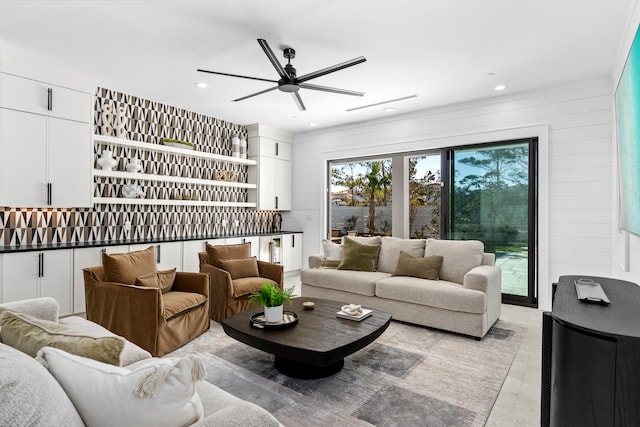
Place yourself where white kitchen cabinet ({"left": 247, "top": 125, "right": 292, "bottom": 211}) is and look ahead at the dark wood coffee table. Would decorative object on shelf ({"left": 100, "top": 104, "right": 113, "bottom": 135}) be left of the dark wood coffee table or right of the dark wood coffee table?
right

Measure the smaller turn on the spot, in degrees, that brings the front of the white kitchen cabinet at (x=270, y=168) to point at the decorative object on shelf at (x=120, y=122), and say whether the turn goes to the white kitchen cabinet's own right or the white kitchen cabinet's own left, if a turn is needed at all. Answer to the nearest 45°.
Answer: approximately 90° to the white kitchen cabinet's own right

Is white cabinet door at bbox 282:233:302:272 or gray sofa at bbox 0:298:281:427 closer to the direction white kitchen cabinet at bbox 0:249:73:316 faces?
the gray sofa

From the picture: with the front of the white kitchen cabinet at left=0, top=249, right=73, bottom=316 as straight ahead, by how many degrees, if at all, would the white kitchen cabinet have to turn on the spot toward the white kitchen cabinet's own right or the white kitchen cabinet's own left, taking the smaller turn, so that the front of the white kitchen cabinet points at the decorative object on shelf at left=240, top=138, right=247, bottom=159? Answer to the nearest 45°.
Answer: approximately 90° to the white kitchen cabinet's own left

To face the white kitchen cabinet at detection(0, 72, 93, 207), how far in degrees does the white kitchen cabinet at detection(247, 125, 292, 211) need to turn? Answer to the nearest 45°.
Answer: approximately 90° to its right

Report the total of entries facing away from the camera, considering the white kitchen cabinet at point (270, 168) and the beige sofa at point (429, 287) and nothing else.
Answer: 0

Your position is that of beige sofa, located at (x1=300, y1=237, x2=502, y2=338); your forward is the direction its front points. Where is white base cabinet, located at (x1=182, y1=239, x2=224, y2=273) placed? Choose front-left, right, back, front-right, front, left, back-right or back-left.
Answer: front-right

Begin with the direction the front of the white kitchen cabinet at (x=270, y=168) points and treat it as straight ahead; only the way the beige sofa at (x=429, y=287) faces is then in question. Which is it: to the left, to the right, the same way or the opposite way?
to the right

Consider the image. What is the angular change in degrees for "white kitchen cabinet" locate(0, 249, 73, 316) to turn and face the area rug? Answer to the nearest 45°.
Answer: approximately 45° to its left

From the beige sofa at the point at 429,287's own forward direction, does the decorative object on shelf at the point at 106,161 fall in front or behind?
in front

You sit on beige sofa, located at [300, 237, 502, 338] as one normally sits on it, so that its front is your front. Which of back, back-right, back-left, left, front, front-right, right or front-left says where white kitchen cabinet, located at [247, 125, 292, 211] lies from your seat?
right

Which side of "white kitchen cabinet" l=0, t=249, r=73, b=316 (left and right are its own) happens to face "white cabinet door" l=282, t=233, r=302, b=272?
left

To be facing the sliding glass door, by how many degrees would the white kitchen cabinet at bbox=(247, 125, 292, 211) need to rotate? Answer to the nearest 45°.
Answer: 0° — it already faces it

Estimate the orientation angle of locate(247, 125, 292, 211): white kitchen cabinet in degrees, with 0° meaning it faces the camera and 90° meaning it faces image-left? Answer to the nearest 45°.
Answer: approximately 315°
